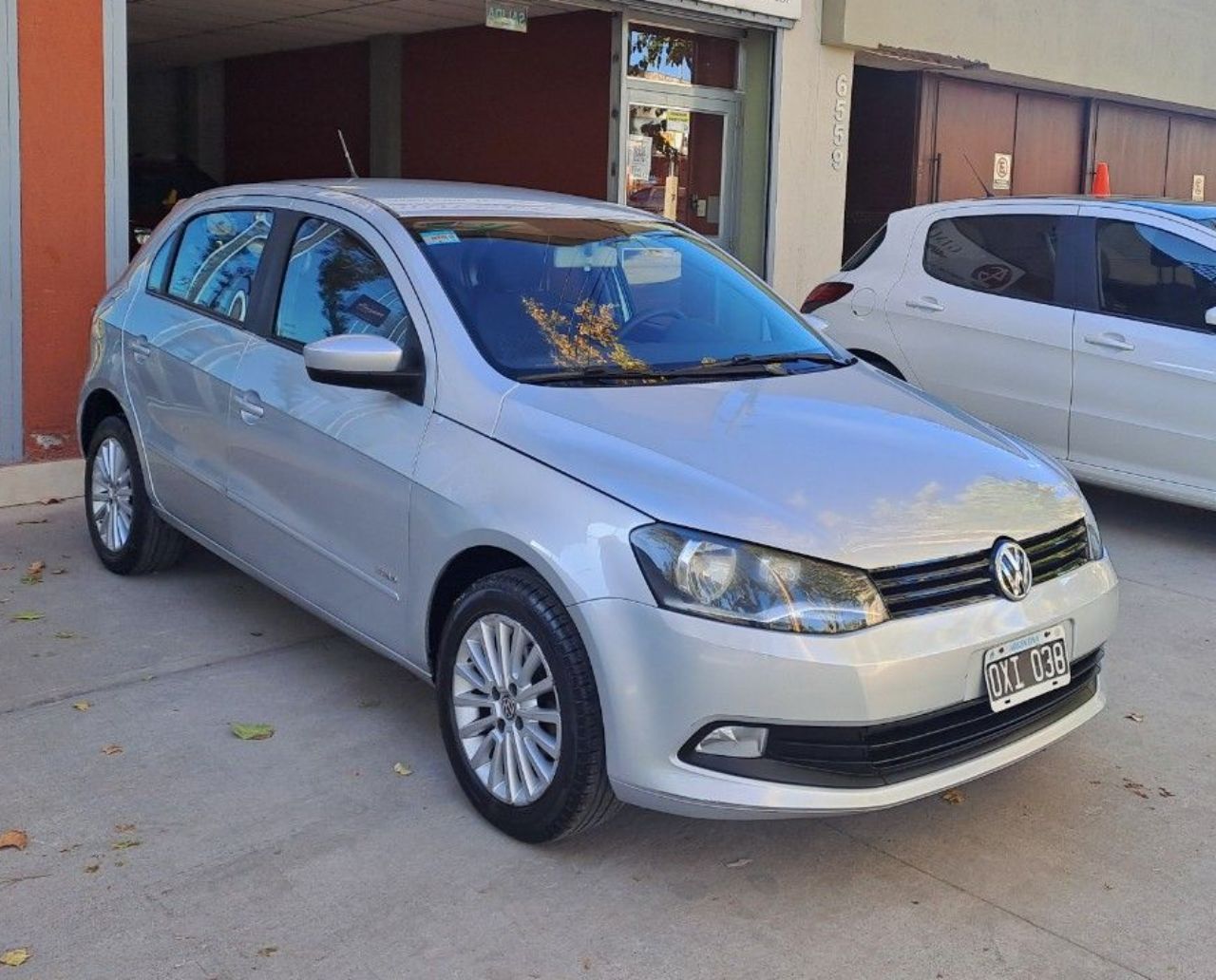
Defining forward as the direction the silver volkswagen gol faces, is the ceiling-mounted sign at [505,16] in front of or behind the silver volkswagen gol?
behind

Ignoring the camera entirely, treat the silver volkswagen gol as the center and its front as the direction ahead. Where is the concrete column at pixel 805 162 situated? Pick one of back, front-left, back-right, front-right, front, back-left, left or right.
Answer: back-left

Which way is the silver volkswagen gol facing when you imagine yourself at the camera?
facing the viewer and to the right of the viewer

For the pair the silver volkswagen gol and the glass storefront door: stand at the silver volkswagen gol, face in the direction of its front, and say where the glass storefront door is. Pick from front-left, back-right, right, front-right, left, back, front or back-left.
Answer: back-left

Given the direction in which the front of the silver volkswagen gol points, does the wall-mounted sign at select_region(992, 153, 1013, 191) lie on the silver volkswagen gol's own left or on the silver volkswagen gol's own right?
on the silver volkswagen gol's own left

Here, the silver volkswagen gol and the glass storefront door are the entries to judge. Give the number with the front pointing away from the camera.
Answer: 0

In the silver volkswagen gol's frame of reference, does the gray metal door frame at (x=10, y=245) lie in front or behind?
behind

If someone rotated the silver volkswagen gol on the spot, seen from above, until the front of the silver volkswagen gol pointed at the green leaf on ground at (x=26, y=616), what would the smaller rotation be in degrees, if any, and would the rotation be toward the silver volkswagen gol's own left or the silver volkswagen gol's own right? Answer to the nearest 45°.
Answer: approximately 180°

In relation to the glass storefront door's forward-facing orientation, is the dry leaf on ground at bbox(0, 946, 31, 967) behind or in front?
in front
